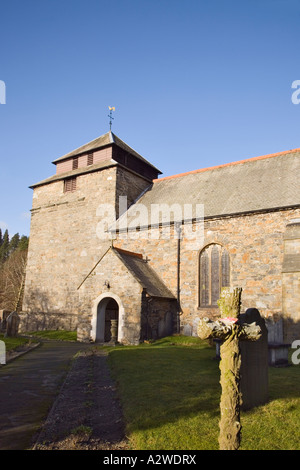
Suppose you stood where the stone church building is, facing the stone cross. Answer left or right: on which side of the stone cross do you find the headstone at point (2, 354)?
right

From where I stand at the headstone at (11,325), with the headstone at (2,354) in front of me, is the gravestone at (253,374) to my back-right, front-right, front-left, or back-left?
front-left

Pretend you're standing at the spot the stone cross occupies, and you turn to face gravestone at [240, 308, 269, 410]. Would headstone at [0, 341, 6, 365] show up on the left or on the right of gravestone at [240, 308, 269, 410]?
left

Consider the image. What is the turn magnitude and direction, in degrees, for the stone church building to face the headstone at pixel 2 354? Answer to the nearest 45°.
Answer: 0° — it already faces it

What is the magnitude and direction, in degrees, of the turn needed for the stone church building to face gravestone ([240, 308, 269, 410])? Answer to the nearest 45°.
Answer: approximately 45° to its left

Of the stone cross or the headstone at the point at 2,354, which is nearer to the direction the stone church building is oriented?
the headstone

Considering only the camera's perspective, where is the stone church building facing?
facing the viewer and to the left of the viewer

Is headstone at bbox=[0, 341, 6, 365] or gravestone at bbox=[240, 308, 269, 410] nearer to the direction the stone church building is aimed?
the headstone

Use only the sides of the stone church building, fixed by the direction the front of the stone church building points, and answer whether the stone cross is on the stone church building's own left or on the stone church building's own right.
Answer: on the stone church building's own left

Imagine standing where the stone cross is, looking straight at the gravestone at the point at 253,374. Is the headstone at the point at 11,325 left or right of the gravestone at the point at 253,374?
left
